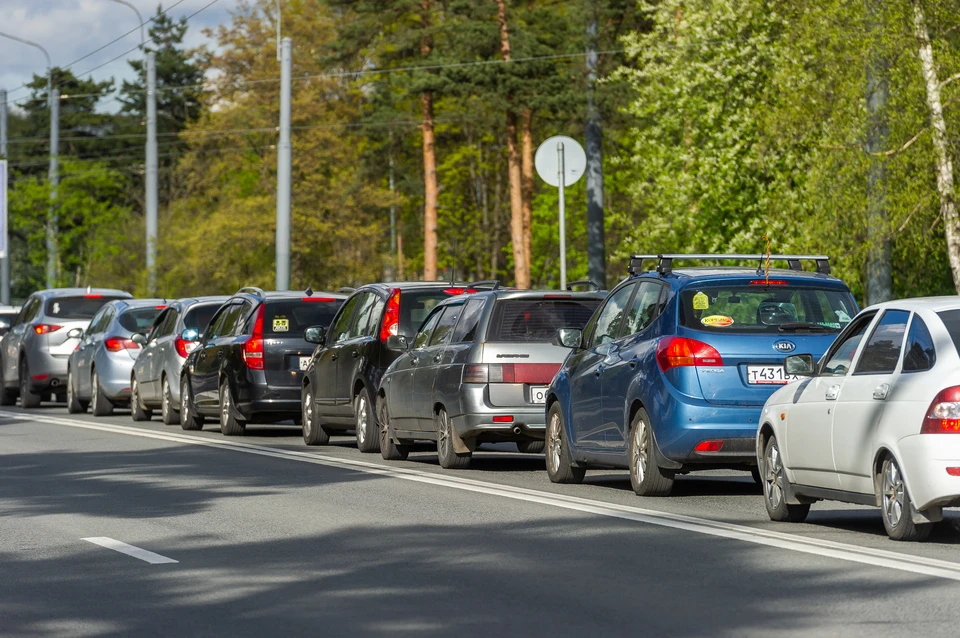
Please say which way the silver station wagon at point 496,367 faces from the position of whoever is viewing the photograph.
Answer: facing away from the viewer and to the left of the viewer

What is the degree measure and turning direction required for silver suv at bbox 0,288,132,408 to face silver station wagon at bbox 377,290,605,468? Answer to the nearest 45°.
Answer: approximately 135° to its left

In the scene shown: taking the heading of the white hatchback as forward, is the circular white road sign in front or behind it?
in front

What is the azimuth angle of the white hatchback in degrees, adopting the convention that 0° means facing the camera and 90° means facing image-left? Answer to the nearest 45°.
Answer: approximately 135°

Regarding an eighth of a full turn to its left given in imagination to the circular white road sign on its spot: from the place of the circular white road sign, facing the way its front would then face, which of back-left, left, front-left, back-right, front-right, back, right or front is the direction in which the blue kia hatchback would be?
back-left

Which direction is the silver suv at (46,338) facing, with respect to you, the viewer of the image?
facing away from the viewer and to the left of the viewer

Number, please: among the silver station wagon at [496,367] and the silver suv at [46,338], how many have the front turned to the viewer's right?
0

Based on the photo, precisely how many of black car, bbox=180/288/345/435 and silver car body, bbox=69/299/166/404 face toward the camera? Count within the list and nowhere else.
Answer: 0

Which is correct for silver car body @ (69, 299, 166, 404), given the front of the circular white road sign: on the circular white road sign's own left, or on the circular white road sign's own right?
on the circular white road sign's own left

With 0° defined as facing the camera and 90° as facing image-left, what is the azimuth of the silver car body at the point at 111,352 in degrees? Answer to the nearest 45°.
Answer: approximately 135°

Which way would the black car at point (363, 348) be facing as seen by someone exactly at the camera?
facing away from the viewer and to the left of the viewer

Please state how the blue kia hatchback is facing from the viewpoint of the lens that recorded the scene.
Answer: facing away from the viewer and to the left of the viewer

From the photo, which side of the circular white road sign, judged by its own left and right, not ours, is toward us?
back
